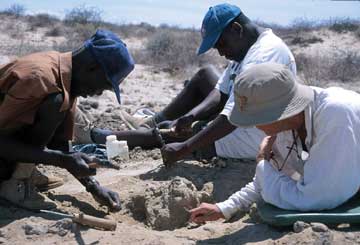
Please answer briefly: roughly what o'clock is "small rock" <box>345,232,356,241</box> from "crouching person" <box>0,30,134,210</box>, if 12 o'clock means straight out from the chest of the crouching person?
The small rock is roughly at 1 o'clock from the crouching person.

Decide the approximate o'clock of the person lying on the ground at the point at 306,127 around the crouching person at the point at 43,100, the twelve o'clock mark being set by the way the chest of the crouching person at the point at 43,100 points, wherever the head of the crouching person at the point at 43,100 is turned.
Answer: the person lying on the ground at the point at 306,127 is roughly at 1 o'clock from the crouching person at the point at 43,100.

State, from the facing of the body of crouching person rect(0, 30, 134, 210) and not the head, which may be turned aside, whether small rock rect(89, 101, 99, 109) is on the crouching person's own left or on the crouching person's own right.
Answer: on the crouching person's own left

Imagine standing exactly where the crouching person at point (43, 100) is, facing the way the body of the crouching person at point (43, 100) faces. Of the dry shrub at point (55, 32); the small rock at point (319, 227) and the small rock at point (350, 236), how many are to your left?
1

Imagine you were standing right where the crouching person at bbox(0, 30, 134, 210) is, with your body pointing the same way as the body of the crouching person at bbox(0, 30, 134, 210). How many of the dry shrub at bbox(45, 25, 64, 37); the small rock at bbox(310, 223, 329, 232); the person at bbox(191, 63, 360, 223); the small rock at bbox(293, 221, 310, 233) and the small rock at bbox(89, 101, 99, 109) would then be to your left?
2

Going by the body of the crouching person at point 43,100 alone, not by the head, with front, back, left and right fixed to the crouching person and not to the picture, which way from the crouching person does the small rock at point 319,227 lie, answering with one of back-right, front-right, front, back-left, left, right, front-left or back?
front-right

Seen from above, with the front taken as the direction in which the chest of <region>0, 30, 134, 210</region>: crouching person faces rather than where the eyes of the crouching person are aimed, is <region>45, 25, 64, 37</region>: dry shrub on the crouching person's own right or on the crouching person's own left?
on the crouching person's own left

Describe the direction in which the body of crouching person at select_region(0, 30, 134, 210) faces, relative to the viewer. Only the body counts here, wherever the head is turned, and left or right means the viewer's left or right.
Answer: facing to the right of the viewer

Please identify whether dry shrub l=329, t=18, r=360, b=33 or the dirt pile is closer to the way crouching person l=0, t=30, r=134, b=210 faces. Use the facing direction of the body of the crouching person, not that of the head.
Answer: the dirt pile

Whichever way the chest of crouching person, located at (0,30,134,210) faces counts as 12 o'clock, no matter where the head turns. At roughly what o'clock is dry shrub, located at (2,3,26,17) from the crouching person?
The dry shrub is roughly at 9 o'clock from the crouching person.

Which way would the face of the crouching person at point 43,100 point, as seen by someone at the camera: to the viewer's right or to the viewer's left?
to the viewer's right

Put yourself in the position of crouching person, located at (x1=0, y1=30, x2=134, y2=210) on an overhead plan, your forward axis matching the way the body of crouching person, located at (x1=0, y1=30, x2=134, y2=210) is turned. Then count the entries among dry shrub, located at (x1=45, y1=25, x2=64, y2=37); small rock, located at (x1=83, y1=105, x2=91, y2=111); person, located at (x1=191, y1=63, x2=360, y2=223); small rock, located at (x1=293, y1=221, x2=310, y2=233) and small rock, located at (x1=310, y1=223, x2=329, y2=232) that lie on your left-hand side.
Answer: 2

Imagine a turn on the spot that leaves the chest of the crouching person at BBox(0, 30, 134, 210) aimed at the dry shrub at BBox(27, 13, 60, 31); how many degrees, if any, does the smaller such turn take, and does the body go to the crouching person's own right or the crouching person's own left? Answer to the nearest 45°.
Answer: approximately 90° to the crouching person's own left
